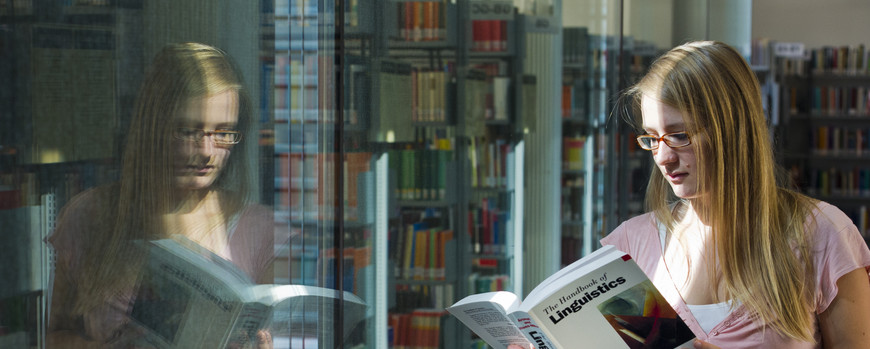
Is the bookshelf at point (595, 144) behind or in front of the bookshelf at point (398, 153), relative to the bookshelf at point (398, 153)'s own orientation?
behind

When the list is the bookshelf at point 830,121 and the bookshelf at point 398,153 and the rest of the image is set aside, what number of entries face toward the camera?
2

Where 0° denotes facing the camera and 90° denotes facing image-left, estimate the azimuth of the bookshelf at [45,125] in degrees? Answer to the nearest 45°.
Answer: approximately 0°
